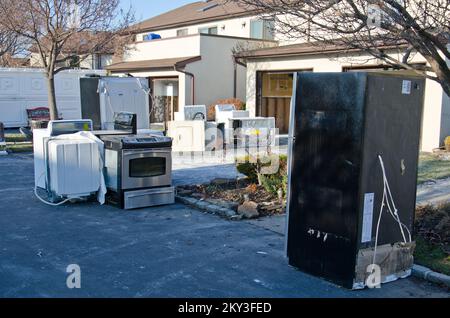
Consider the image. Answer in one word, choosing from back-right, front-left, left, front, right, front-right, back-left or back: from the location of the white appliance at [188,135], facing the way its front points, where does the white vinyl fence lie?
back-right

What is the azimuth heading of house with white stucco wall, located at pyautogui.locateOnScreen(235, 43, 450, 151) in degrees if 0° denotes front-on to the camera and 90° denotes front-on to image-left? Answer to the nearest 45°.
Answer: approximately 0°

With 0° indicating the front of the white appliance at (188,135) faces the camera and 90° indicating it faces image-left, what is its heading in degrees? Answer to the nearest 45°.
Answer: approximately 0°
